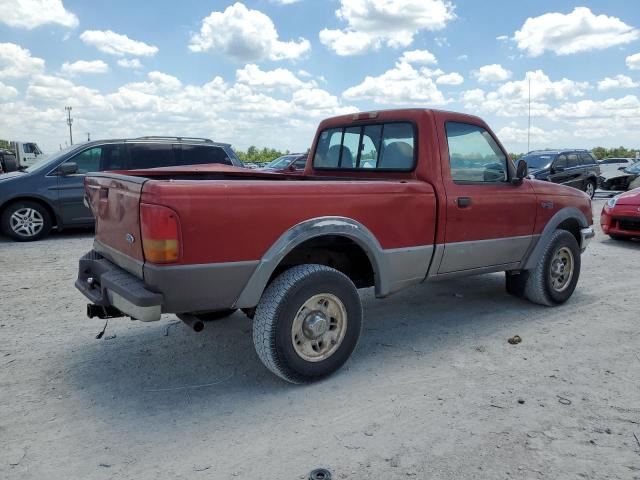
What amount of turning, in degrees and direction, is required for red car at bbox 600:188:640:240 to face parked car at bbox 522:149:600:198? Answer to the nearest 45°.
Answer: approximately 135° to its right

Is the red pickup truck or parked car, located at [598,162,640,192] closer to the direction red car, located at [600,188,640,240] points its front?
the red pickup truck

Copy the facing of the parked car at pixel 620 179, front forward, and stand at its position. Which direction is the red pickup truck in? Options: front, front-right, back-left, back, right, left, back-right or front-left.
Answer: front-left

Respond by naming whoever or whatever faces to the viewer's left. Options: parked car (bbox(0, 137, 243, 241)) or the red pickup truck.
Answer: the parked car

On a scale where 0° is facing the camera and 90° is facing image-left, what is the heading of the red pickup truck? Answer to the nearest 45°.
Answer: approximately 225°

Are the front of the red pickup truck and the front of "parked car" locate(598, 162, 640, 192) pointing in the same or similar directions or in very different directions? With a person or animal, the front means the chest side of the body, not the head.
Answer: very different directions

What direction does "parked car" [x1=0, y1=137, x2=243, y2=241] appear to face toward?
to the viewer's left

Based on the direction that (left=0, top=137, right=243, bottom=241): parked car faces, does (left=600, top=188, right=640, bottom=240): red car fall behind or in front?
behind

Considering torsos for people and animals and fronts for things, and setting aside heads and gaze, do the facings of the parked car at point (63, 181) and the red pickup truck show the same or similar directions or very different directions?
very different directions

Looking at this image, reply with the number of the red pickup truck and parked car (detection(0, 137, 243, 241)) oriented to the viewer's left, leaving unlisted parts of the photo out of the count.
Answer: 1

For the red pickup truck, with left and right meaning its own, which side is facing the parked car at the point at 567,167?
front

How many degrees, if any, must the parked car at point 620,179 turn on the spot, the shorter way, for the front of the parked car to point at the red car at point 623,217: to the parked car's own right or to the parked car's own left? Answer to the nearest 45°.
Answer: approximately 45° to the parked car's own left
